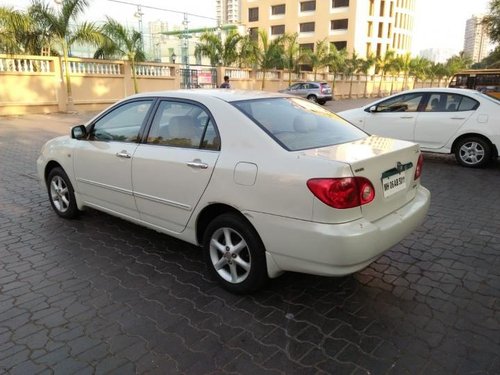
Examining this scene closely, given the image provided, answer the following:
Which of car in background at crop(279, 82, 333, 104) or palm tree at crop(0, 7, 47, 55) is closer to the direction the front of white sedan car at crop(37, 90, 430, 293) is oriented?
the palm tree

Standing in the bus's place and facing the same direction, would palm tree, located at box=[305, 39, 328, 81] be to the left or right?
on its right

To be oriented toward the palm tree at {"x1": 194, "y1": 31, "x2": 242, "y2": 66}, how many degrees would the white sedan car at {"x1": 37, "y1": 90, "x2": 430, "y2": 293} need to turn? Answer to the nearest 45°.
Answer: approximately 45° to its right

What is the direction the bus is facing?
to the viewer's left

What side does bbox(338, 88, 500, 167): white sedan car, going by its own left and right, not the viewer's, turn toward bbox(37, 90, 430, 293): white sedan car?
left

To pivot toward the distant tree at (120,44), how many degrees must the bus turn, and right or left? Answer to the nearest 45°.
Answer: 0° — it already faces it

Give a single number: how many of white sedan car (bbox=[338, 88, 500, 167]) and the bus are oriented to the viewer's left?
2

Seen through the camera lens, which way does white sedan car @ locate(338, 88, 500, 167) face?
facing to the left of the viewer
